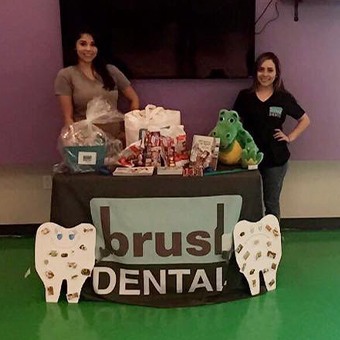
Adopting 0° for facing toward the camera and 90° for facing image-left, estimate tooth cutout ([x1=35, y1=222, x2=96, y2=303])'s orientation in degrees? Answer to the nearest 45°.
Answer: approximately 0°

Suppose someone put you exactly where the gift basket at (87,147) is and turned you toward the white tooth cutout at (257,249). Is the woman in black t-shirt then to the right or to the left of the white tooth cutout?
left

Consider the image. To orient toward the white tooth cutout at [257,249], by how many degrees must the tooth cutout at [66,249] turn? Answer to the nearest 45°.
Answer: approximately 90° to its left

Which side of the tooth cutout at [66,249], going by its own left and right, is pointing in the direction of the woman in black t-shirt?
left

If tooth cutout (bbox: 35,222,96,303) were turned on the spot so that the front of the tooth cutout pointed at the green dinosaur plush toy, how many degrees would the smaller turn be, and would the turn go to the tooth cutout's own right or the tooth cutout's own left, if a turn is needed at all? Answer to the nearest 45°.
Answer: approximately 90° to the tooth cutout's own left
